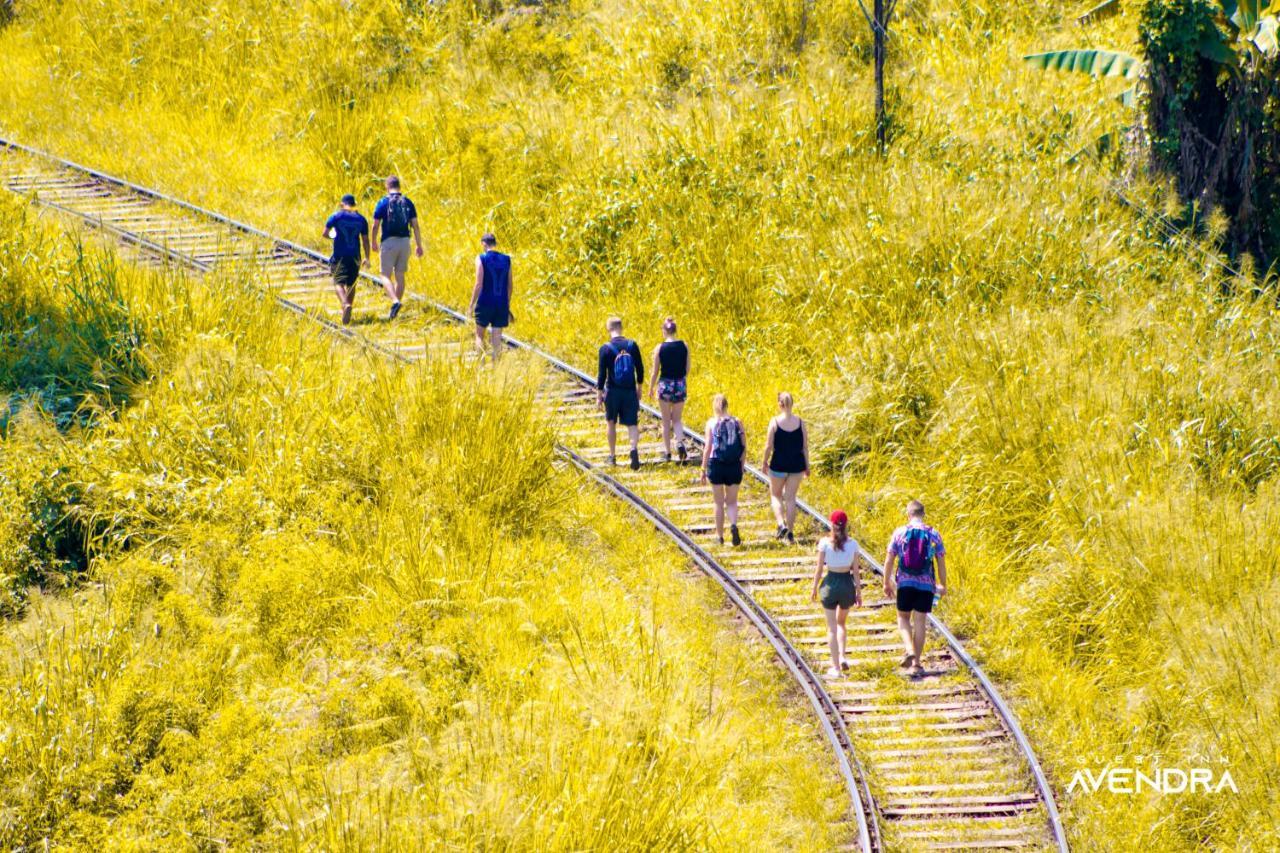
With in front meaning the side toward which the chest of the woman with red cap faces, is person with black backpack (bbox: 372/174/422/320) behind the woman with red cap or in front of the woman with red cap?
in front

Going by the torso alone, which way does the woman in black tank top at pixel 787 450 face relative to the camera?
away from the camera

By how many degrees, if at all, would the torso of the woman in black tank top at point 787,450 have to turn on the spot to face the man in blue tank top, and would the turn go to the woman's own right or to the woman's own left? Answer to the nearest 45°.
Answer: approximately 45° to the woman's own left

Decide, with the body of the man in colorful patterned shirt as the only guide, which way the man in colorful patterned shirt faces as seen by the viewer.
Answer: away from the camera

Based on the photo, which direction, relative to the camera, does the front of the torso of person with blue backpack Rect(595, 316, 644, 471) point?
away from the camera

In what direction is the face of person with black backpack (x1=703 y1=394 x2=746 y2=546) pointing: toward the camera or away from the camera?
away from the camera

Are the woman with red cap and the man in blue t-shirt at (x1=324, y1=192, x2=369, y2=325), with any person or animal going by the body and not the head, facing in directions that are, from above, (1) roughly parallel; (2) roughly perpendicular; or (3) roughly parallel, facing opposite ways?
roughly parallel

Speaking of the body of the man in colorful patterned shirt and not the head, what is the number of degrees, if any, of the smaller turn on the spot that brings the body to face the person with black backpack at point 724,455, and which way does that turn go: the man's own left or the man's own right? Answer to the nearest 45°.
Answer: approximately 45° to the man's own left

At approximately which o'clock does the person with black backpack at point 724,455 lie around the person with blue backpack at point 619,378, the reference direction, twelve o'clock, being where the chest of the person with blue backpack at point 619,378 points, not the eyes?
the person with black backpack at point 724,455 is roughly at 5 o'clock from the person with blue backpack at point 619,378.

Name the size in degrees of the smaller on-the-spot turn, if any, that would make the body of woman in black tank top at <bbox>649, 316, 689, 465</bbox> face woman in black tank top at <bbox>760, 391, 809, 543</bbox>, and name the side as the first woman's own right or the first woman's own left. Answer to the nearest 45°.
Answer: approximately 135° to the first woman's own right

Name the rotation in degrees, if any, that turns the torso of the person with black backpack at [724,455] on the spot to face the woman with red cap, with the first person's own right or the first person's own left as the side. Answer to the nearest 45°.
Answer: approximately 135° to the first person's own right

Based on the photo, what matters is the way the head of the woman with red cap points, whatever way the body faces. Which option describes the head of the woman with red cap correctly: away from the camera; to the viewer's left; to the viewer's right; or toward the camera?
away from the camera

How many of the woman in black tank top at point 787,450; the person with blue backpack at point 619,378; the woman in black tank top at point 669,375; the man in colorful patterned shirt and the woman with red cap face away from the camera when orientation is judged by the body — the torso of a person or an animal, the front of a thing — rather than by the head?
5

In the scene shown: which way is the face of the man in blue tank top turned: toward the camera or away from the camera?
away from the camera

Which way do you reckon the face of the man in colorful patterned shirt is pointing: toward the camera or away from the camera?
away from the camera

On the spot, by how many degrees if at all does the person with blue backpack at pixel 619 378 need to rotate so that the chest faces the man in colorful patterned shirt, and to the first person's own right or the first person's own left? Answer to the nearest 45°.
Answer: approximately 135° to the first person's own right

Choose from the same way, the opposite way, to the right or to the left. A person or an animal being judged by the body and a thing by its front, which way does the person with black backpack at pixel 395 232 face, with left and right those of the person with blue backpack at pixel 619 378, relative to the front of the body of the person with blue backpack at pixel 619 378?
the same way

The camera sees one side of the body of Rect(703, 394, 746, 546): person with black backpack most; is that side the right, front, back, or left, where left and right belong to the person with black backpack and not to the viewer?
back
